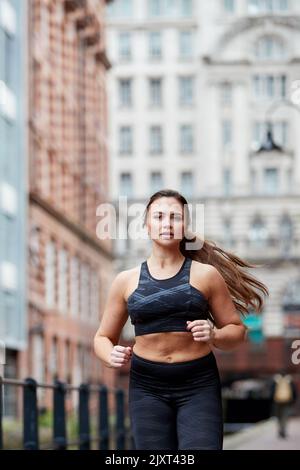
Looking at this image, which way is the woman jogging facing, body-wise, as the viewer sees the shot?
toward the camera

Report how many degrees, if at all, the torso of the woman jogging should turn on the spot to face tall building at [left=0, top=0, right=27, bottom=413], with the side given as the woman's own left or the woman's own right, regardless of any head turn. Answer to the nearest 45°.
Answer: approximately 180°
